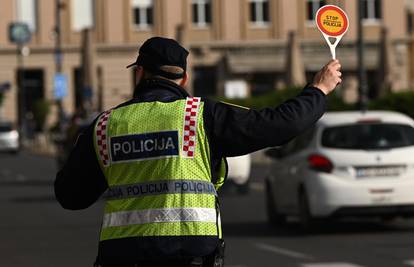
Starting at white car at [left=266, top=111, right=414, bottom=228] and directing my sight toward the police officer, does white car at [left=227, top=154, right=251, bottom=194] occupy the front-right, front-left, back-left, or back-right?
back-right

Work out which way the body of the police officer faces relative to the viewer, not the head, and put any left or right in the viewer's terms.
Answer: facing away from the viewer

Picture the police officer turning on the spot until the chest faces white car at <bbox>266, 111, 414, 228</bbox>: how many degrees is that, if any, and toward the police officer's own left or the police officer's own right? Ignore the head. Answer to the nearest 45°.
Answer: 0° — they already face it

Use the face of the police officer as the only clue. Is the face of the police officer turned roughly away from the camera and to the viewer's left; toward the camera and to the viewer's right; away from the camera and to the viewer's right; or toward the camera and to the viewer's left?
away from the camera and to the viewer's left

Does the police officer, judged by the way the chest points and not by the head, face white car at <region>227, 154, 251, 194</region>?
yes
